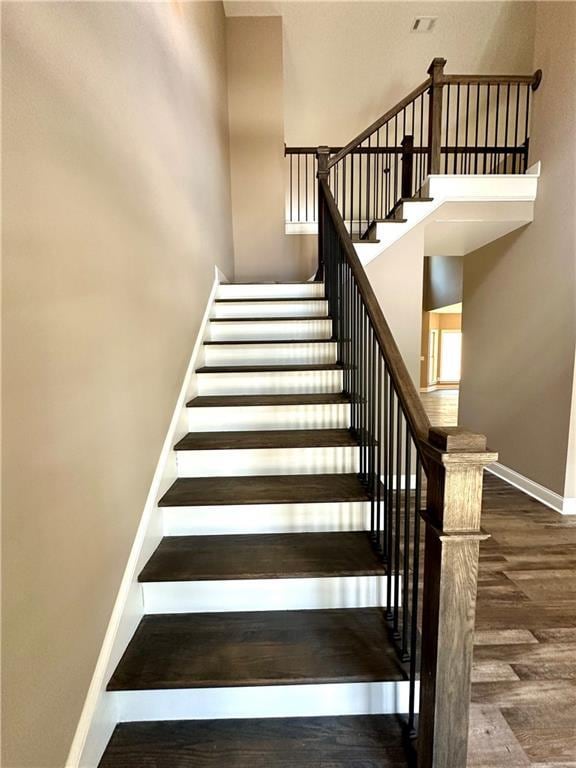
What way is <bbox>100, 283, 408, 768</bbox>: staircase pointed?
toward the camera
